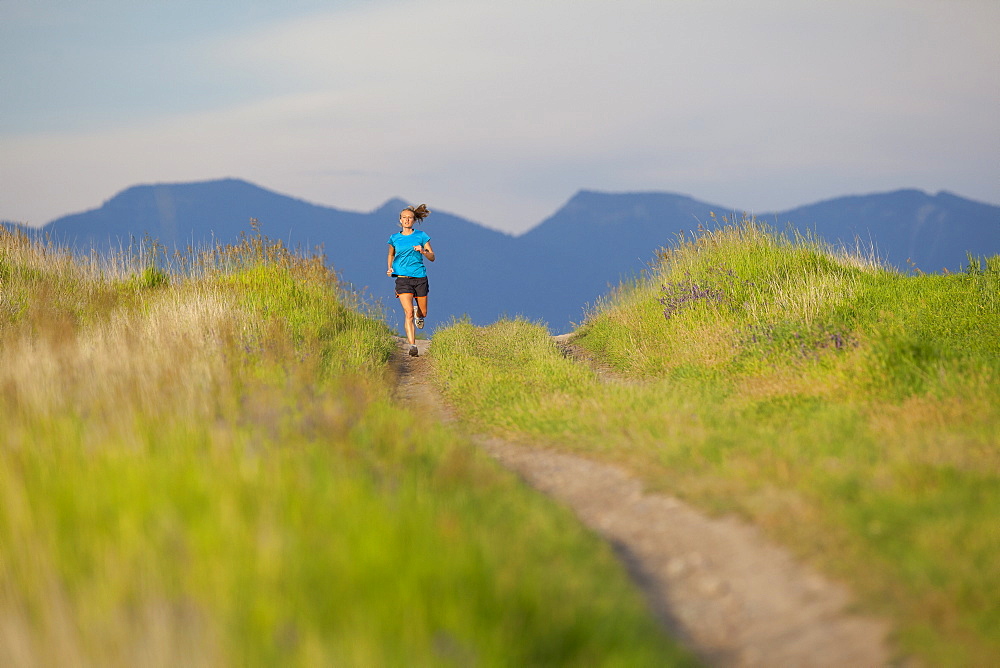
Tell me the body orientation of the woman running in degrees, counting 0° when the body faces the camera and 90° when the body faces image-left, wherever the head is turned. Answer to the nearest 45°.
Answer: approximately 0°
